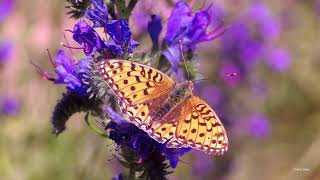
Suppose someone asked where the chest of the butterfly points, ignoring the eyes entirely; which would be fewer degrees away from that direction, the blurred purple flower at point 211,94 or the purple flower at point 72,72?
the blurred purple flower

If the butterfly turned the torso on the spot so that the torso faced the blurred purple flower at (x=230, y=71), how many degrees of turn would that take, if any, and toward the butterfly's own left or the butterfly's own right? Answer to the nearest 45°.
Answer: approximately 45° to the butterfly's own left

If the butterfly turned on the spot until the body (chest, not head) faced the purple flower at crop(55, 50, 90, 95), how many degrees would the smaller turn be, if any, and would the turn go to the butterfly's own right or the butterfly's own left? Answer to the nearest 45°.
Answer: approximately 90° to the butterfly's own left

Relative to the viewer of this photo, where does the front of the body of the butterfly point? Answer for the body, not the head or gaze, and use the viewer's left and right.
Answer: facing away from the viewer and to the right of the viewer

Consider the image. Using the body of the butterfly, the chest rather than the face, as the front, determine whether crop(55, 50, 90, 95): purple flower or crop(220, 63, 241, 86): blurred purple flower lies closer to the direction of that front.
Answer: the blurred purple flower
